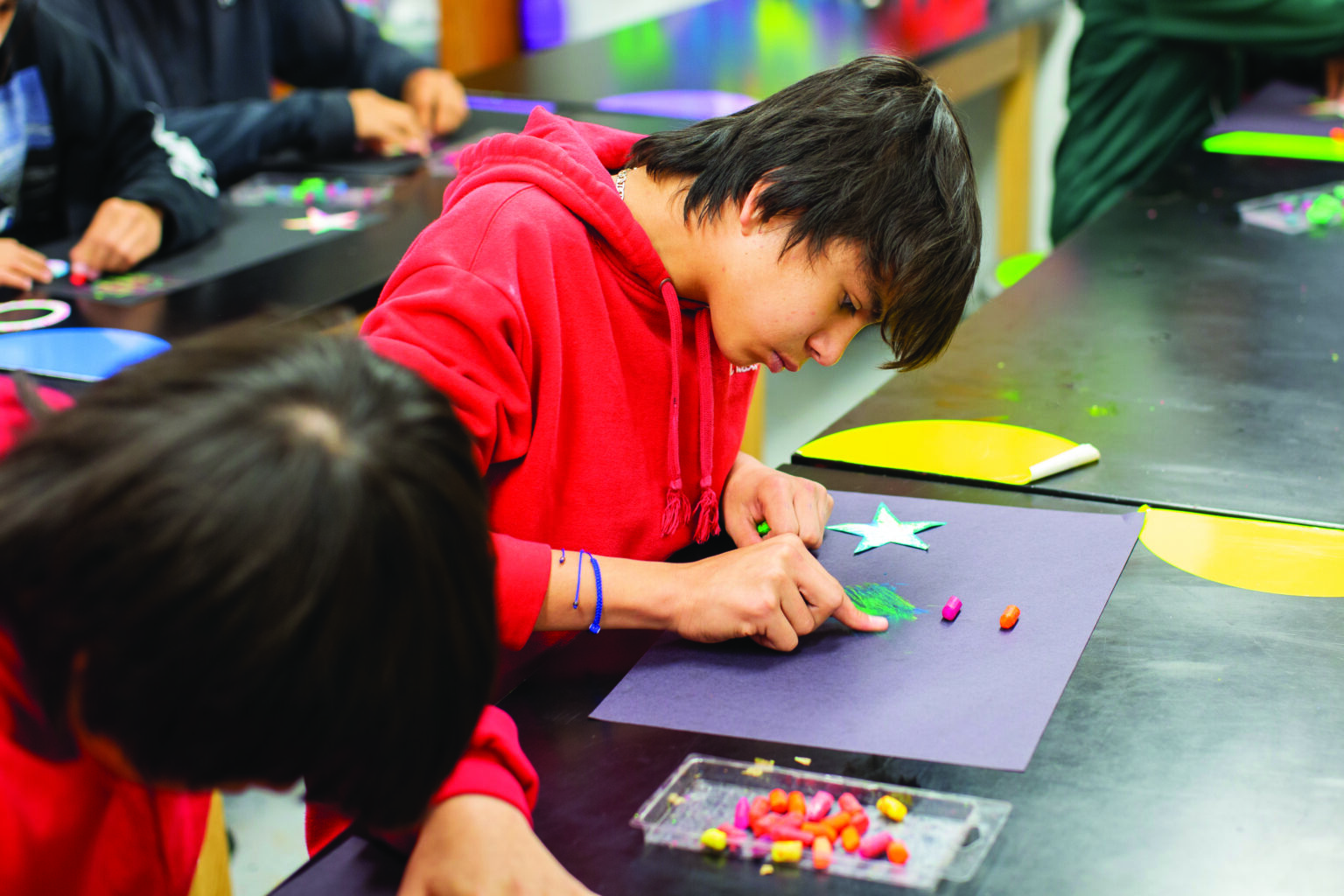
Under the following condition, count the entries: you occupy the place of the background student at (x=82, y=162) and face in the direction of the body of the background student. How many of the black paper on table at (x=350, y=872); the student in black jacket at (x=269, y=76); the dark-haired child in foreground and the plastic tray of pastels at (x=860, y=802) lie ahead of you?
3

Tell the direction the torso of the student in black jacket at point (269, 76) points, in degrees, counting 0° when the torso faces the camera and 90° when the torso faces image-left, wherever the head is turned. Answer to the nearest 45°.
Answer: approximately 315°

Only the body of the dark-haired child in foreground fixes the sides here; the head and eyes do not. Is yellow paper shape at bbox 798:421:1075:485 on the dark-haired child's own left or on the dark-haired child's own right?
on the dark-haired child's own left

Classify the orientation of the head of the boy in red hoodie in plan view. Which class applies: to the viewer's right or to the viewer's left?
to the viewer's right

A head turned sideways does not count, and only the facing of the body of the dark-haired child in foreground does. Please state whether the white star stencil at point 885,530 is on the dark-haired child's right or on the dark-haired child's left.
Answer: on the dark-haired child's left

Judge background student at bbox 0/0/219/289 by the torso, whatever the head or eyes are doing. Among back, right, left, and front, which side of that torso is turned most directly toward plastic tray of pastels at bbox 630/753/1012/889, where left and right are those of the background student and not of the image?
front

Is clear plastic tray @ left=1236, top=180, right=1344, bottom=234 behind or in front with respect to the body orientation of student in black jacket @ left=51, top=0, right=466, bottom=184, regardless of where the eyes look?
in front

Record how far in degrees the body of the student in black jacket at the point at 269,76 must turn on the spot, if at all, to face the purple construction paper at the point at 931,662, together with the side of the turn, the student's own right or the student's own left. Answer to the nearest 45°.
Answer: approximately 45° to the student's own right
